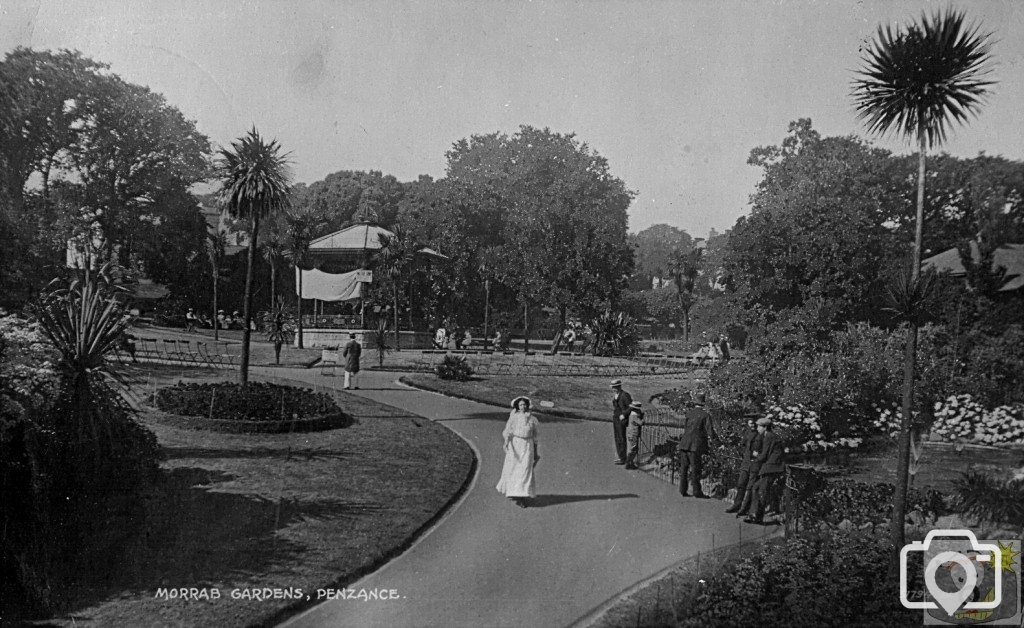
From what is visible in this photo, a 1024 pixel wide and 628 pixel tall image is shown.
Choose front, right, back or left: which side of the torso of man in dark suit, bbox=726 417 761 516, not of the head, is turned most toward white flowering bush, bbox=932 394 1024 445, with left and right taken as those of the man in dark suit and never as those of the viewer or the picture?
back

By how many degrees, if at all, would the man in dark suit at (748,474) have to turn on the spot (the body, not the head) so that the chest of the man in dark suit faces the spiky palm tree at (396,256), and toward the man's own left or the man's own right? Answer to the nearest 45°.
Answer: approximately 90° to the man's own right

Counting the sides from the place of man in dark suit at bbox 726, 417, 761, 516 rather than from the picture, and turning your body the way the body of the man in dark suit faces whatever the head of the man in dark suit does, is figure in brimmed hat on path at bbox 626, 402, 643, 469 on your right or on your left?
on your right

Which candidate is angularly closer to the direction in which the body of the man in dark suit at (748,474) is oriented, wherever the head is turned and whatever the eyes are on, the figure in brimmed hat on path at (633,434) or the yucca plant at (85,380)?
the yucca plant

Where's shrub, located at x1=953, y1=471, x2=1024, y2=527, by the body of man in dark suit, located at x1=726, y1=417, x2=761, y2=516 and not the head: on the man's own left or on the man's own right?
on the man's own left

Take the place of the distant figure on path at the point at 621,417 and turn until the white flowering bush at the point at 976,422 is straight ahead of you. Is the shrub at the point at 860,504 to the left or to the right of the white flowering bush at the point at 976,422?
right

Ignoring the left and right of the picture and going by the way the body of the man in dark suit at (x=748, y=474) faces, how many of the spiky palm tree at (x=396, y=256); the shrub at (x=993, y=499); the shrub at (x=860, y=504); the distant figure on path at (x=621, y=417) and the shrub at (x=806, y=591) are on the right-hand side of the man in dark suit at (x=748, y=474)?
2

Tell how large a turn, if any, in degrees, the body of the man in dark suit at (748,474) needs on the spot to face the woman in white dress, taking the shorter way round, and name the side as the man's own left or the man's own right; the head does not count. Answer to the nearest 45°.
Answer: approximately 45° to the man's own right

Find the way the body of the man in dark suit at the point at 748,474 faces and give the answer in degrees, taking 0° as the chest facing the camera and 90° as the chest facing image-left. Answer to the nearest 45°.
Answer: approximately 45°

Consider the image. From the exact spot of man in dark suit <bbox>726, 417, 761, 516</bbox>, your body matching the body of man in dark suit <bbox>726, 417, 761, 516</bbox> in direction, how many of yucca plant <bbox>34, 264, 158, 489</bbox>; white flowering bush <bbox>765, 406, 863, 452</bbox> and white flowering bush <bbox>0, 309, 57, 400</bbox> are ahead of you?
2

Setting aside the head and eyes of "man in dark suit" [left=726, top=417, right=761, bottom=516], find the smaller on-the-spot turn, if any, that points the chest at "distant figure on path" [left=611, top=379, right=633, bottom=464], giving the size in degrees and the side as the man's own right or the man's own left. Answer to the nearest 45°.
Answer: approximately 90° to the man's own right

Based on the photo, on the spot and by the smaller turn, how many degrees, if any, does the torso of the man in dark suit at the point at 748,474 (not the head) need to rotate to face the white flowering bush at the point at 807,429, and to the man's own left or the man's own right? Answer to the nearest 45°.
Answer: approximately 135° to the man's own right

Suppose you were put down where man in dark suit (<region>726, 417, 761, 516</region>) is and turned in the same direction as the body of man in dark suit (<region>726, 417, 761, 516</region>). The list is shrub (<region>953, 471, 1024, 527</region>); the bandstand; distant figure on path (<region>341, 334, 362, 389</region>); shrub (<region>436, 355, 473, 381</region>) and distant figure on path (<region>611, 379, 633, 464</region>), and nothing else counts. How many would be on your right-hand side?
4

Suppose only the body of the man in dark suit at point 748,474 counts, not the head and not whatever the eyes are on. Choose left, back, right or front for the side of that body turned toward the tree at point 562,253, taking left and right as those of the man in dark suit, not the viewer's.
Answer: right

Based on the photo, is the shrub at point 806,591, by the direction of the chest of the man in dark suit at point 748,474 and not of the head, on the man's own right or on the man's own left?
on the man's own left
